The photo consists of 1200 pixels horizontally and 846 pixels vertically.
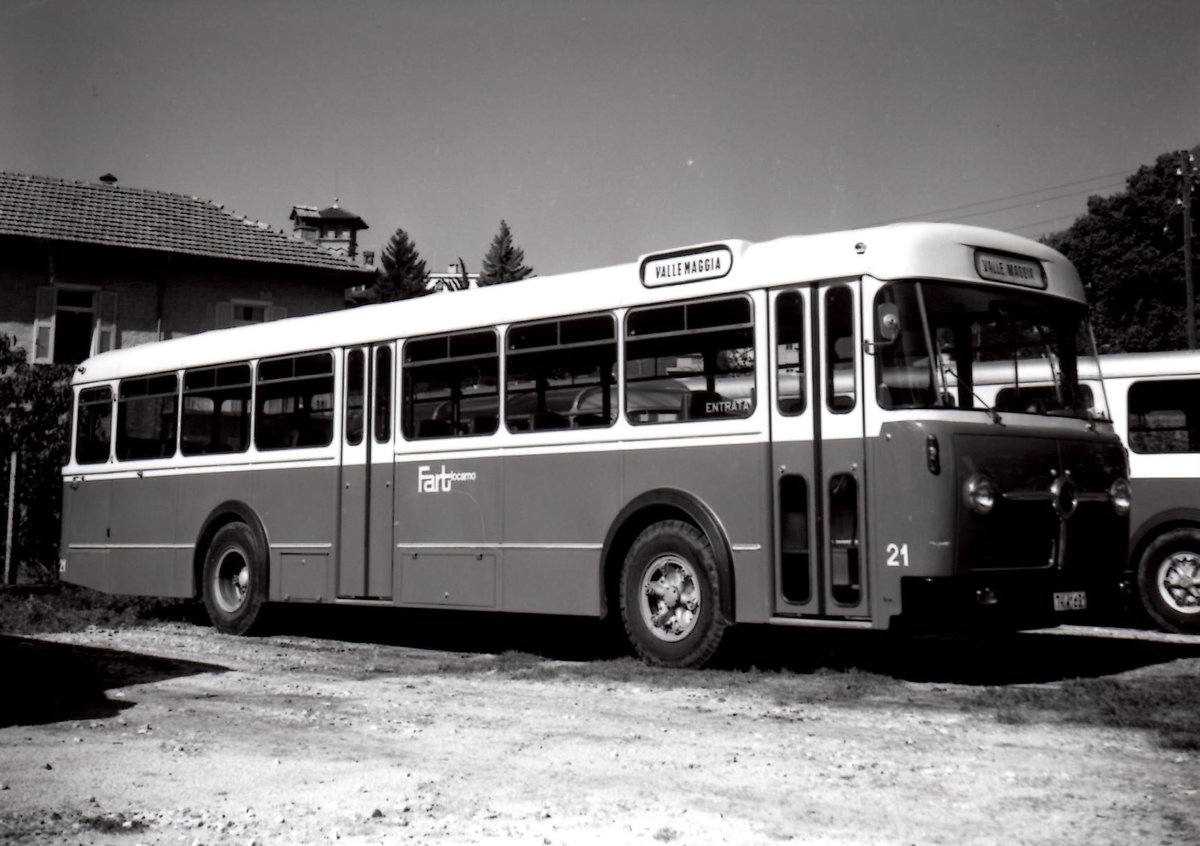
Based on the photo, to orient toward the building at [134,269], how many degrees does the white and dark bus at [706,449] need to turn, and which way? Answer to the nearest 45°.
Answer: approximately 180°

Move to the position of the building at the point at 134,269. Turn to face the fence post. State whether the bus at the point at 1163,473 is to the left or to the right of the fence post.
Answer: left

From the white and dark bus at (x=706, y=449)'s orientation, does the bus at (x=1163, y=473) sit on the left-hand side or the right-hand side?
on its left

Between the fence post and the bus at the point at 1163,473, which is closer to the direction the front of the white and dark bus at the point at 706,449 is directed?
the bus

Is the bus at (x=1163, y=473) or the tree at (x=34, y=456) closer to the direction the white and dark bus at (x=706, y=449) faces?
the bus

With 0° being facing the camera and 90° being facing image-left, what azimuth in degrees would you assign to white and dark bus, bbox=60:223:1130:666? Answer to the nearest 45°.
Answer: approximately 315°

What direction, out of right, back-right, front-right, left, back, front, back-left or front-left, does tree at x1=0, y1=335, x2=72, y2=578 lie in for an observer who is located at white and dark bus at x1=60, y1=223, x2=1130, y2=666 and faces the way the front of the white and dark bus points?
back

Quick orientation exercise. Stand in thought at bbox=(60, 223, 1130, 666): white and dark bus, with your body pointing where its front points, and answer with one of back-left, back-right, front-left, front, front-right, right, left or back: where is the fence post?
back
